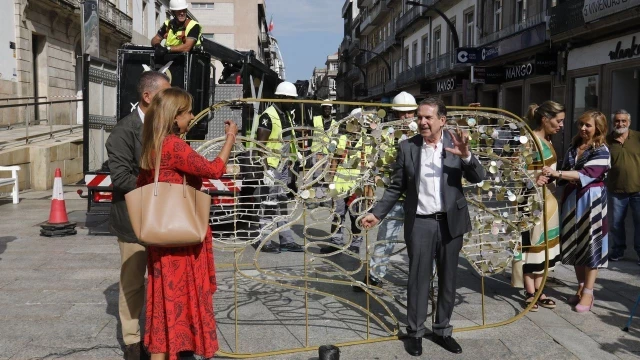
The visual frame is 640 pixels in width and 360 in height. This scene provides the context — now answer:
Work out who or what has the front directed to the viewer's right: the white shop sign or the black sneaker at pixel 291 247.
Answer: the black sneaker

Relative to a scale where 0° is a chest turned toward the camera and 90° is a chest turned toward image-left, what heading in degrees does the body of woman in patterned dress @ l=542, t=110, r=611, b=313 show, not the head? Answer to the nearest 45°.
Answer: approximately 45°

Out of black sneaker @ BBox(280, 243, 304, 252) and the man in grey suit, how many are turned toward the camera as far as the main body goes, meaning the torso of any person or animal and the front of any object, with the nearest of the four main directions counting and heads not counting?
1

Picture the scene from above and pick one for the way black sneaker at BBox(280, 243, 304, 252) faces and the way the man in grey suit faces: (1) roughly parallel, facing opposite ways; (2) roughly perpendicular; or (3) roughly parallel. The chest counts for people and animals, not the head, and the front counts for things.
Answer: roughly perpendicular

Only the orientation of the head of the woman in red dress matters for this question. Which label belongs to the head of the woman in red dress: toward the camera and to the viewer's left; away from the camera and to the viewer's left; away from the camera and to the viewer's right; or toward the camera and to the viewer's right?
away from the camera and to the viewer's right

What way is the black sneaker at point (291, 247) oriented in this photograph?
to the viewer's right

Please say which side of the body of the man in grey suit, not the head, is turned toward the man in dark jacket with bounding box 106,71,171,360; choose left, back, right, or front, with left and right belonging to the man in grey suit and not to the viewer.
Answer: right

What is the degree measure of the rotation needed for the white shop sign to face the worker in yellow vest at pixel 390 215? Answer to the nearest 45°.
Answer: approximately 45° to its left

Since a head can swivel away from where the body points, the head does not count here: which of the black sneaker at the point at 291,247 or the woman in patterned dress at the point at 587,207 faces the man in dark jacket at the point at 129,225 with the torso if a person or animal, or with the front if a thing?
the woman in patterned dress
